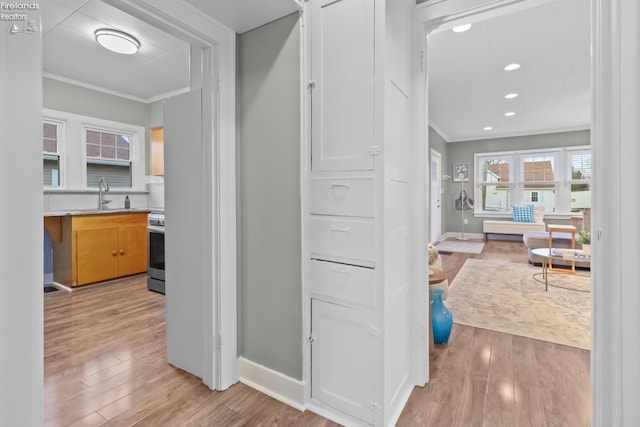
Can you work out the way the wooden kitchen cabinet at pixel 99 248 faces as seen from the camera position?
facing the viewer and to the right of the viewer

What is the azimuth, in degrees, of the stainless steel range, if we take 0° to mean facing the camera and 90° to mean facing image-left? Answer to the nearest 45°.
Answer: approximately 45°

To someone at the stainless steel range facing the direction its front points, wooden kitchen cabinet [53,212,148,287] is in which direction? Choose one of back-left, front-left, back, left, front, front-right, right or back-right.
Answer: right

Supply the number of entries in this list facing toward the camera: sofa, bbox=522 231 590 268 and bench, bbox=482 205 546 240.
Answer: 1

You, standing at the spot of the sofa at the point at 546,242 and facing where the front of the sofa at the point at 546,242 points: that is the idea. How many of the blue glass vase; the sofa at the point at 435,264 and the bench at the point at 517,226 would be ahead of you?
2

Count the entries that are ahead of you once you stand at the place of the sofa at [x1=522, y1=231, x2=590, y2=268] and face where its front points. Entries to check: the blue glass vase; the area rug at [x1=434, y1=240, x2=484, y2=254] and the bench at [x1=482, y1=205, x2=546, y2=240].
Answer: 1

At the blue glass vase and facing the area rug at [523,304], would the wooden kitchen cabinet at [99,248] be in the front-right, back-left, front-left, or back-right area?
back-left
